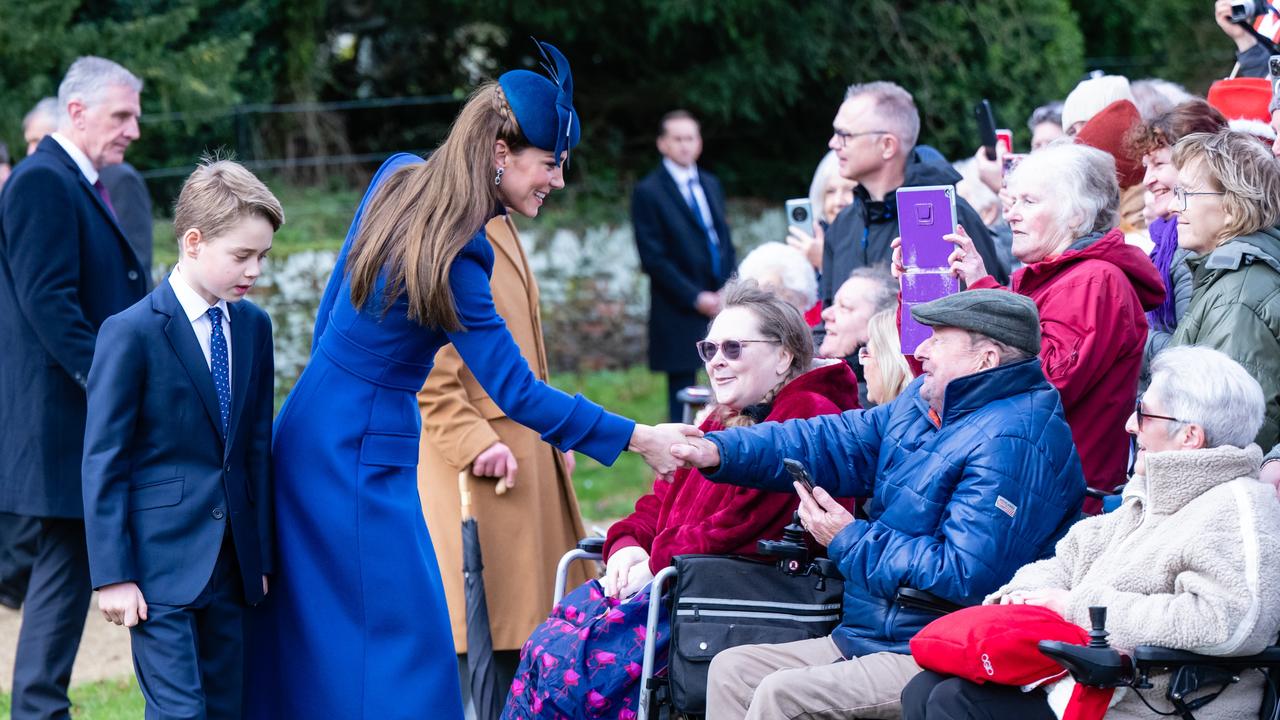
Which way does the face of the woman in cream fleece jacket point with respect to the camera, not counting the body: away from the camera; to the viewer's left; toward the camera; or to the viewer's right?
to the viewer's left

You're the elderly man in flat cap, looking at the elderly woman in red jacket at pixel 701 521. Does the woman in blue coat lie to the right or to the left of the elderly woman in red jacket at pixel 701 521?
left

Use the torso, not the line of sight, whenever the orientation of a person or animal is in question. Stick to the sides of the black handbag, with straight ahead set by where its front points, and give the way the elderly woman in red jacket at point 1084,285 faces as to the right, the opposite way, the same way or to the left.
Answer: to the right

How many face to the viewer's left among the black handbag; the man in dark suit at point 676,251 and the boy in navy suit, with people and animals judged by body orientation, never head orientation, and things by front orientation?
0

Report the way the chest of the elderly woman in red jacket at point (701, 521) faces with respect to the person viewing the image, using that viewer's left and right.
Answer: facing the viewer and to the left of the viewer

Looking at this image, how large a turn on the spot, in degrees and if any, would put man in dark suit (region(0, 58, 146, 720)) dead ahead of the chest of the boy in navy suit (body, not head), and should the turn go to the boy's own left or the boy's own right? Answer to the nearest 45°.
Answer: approximately 135° to the boy's own left

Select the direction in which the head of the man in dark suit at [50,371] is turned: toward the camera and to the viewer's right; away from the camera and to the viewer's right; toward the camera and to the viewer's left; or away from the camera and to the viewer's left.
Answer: toward the camera and to the viewer's right

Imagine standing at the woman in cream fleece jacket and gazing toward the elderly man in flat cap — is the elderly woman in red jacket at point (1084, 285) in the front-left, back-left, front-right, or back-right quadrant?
front-right

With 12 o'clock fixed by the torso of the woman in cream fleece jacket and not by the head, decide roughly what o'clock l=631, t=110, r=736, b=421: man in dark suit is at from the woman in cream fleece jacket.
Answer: The man in dark suit is roughly at 2 o'clock from the woman in cream fleece jacket.

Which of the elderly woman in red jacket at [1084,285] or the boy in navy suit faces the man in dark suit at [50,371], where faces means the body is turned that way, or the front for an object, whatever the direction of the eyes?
the elderly woman in red jacket

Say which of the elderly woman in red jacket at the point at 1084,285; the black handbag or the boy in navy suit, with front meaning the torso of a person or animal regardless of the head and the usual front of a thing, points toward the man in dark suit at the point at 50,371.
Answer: the elderly woman in red jacket

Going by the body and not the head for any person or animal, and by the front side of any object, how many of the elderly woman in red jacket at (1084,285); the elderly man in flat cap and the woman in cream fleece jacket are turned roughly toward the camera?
0

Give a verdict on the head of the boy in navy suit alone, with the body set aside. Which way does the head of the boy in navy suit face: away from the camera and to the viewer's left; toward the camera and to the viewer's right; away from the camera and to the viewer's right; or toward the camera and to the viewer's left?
toward the camera and to the viewer's right

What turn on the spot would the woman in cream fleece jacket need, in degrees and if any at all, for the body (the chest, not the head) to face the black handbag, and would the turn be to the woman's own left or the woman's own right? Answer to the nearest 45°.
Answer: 0° — they already face it

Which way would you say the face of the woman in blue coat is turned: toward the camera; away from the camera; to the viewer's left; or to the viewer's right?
to the viewer's right

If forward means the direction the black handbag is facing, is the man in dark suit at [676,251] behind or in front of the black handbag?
behind

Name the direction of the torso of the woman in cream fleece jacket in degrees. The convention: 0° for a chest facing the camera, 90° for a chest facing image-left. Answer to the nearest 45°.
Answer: approximately 90°

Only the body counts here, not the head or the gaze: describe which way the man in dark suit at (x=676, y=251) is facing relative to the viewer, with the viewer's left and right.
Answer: facing the viewer and to the right of the viewer

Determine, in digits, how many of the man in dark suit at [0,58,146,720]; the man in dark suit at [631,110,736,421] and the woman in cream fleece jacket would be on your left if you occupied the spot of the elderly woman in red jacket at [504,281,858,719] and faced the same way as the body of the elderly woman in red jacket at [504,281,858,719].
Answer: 1
